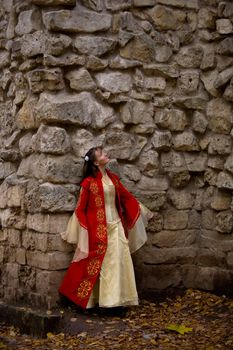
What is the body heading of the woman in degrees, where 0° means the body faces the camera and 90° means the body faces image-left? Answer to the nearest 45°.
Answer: approximately 315°

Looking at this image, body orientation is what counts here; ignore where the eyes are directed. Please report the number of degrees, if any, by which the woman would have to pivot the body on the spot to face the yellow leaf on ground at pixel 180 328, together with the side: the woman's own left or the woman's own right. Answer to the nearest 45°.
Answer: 0° — they already face it
